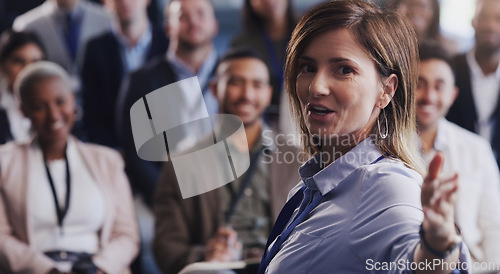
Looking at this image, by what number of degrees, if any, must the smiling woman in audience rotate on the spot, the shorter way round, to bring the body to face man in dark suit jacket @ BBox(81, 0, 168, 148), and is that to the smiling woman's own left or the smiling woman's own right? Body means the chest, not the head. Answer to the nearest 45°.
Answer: approximately 135° to the smiling woman's own left

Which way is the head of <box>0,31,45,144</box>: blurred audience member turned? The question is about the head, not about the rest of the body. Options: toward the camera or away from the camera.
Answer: toward the camera

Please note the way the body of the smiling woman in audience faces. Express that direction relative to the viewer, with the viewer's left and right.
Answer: facing the viewer

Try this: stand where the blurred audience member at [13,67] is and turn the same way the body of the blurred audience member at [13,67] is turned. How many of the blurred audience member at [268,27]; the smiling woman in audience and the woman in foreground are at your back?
0

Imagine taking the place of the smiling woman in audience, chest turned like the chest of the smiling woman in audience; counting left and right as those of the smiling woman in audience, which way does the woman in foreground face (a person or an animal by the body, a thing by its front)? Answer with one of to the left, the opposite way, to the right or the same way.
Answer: to the right

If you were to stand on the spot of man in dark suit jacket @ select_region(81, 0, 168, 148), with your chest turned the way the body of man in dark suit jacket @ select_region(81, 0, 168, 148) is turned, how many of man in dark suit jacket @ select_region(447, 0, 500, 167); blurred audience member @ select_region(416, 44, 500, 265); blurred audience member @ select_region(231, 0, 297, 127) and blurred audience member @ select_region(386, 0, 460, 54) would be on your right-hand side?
0

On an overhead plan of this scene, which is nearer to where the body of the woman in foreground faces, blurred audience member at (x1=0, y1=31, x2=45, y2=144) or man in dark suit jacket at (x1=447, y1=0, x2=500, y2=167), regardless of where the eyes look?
the blurred audience member

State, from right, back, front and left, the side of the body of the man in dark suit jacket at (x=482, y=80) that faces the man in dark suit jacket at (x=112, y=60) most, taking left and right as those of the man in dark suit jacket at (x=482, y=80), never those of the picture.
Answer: right

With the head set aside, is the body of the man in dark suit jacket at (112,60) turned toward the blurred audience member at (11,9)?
no

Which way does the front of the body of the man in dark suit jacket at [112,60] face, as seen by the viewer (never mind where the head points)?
toward the camera

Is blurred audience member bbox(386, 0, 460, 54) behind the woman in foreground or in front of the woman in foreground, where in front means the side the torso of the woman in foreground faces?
behind

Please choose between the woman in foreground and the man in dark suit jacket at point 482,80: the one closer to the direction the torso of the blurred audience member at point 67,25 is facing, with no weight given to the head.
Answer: the woman in foreground

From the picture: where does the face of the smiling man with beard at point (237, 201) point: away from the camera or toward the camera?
toward the camera

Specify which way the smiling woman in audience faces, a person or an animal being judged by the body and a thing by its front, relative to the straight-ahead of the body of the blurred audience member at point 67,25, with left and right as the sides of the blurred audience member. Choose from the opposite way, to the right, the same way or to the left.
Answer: the same way

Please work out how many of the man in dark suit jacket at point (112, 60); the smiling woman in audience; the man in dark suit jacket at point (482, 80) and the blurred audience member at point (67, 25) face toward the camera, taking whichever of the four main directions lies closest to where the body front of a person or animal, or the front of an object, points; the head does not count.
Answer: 4

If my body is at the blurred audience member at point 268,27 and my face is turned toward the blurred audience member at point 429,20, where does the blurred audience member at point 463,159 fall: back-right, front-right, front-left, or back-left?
front-right

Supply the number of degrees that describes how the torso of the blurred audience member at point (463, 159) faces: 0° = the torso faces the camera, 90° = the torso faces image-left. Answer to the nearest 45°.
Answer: approximately 45°

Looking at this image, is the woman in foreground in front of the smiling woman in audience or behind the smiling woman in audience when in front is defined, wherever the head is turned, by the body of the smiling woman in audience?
in front
